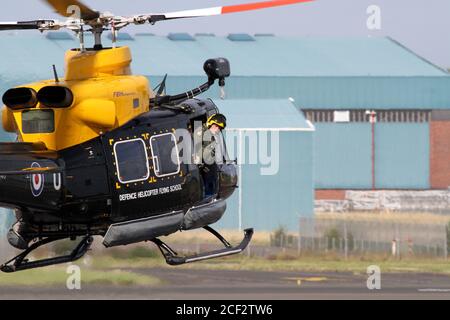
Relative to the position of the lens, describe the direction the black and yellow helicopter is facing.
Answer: facing away from the viewer and to the right of the viewer
